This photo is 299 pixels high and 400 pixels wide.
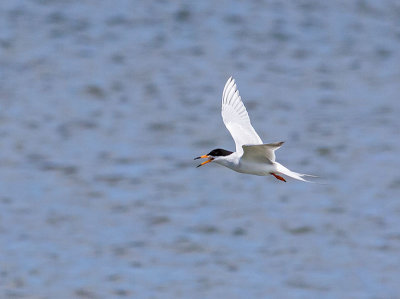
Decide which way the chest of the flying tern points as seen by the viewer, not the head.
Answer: to the viewer's left
